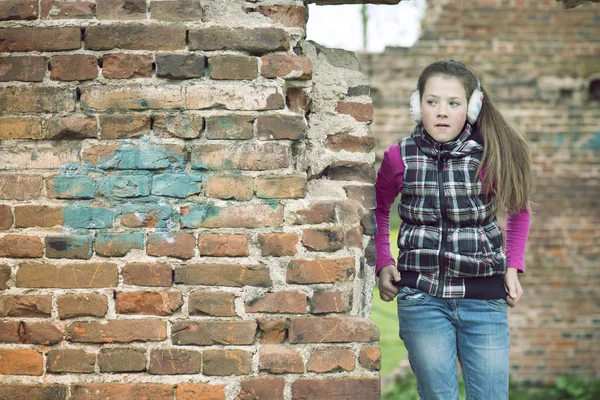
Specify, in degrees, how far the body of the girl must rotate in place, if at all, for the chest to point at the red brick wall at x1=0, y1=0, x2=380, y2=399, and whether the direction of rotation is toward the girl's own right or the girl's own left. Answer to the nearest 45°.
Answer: approximately 45° to the girl's own right

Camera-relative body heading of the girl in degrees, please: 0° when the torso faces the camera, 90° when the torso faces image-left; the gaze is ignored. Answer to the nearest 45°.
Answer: approximately 0°
